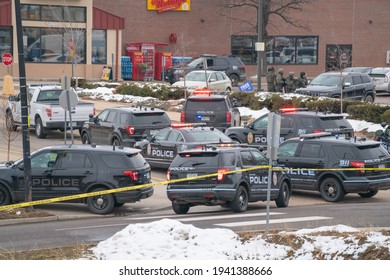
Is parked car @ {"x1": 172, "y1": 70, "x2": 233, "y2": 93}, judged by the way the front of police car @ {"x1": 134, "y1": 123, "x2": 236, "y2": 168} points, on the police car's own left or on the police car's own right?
on the police car's own right

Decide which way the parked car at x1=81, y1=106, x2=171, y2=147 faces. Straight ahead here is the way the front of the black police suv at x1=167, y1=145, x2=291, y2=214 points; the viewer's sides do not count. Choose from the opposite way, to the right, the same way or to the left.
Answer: to the left

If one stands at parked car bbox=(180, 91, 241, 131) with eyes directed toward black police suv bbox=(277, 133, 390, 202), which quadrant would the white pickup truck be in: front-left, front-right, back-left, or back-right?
back-right

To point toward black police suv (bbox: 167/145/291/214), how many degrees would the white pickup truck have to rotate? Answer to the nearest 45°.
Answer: approximately 135° to its left

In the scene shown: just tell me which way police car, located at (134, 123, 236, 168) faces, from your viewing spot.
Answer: facing away from the viewer and to the left of the viewer

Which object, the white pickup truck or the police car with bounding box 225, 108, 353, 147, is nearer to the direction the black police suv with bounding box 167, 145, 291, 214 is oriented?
the police car

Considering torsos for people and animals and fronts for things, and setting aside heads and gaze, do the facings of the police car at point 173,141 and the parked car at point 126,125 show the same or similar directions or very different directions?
same or similar directions

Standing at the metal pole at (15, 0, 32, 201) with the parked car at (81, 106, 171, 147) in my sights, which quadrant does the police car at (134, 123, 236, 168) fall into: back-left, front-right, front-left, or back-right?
front-right

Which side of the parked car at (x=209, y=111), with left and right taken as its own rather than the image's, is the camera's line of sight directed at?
back

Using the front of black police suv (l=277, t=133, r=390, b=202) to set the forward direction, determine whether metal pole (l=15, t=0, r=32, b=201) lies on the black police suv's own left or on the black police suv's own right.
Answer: on the black police suv's own left

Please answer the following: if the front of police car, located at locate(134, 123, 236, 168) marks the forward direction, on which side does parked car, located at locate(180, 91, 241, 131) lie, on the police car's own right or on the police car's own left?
on the police car's own right
